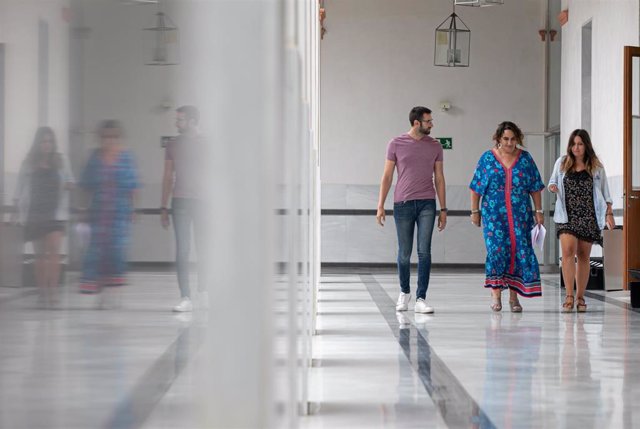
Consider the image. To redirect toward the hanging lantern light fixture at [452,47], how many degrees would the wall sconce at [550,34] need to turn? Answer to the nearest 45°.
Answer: approximately 45° to its right

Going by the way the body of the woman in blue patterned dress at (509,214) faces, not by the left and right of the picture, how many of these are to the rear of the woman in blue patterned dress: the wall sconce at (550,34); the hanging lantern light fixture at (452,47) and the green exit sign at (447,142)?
3

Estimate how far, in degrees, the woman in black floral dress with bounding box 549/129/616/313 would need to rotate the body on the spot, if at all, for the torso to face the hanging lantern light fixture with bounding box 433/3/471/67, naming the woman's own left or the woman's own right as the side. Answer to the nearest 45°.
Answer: approximately 180°

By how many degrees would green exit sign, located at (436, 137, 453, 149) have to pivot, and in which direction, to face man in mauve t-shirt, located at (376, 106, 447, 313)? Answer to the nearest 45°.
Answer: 0° — it already faces them

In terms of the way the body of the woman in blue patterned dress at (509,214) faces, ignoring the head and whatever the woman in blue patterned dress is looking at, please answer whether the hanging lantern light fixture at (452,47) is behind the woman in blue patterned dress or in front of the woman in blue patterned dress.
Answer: behind

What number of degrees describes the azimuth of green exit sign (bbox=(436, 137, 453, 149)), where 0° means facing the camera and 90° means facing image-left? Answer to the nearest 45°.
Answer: approximately 0°

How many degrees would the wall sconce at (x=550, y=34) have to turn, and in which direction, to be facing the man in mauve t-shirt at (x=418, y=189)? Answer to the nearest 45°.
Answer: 0° — it already faces them
